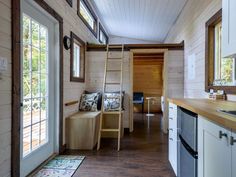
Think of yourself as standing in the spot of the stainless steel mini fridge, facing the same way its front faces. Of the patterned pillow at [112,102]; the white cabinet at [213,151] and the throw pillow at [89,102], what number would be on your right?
2

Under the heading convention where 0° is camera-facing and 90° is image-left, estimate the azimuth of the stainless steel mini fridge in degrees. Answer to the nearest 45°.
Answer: approximately 45°

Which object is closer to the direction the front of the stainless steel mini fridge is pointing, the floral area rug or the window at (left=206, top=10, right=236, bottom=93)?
the floral area rug

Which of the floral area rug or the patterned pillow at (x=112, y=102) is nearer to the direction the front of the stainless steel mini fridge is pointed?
the floral area rug

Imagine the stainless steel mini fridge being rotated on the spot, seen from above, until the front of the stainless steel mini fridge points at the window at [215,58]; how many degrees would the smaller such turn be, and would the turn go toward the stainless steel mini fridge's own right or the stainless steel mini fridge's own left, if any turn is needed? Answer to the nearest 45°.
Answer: approximately 135° to the stainless steel mini fridge's own right

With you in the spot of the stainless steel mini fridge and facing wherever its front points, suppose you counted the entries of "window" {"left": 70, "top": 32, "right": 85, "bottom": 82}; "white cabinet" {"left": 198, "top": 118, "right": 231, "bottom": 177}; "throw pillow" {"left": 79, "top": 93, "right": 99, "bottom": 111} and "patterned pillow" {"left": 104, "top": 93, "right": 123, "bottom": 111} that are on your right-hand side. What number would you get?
3

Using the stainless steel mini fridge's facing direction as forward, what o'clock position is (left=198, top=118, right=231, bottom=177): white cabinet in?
The white cabinet is roughly at 10 o'clock from the stainless steel mini fridge.

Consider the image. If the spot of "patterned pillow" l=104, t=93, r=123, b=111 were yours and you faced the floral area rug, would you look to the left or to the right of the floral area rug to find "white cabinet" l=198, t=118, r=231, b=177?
left

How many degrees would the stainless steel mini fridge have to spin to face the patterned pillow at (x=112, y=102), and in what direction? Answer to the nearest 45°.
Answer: approximately 90° to its right

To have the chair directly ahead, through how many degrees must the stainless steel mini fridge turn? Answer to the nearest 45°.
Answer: approximately 135° to its right
